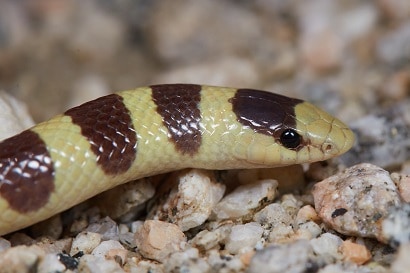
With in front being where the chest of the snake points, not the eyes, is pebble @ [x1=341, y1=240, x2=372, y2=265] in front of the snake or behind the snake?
in front

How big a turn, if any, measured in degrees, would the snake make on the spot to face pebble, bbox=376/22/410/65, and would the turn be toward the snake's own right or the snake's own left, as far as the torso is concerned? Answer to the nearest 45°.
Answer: approximately 45° to the snake's own left

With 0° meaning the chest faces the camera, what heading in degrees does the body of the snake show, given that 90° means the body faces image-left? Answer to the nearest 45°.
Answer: approximately 270°

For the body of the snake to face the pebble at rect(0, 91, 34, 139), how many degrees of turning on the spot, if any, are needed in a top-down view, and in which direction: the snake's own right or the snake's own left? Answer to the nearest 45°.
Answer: approximately 180°

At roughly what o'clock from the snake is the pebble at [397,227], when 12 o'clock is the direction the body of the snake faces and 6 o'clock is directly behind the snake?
The pebble is roughly at 1 o'clock from the snake.

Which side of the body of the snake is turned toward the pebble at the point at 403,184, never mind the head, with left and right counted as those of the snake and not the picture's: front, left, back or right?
front

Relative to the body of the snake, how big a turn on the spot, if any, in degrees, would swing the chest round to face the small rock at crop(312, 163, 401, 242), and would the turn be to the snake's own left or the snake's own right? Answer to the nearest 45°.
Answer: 0° — it already faces it

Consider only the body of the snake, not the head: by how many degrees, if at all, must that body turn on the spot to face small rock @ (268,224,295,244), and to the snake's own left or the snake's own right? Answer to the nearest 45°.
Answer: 0° — it already faces it

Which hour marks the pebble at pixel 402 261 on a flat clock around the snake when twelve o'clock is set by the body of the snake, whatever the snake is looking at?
The pebble is roughly at 1 o'clock from the snake.
